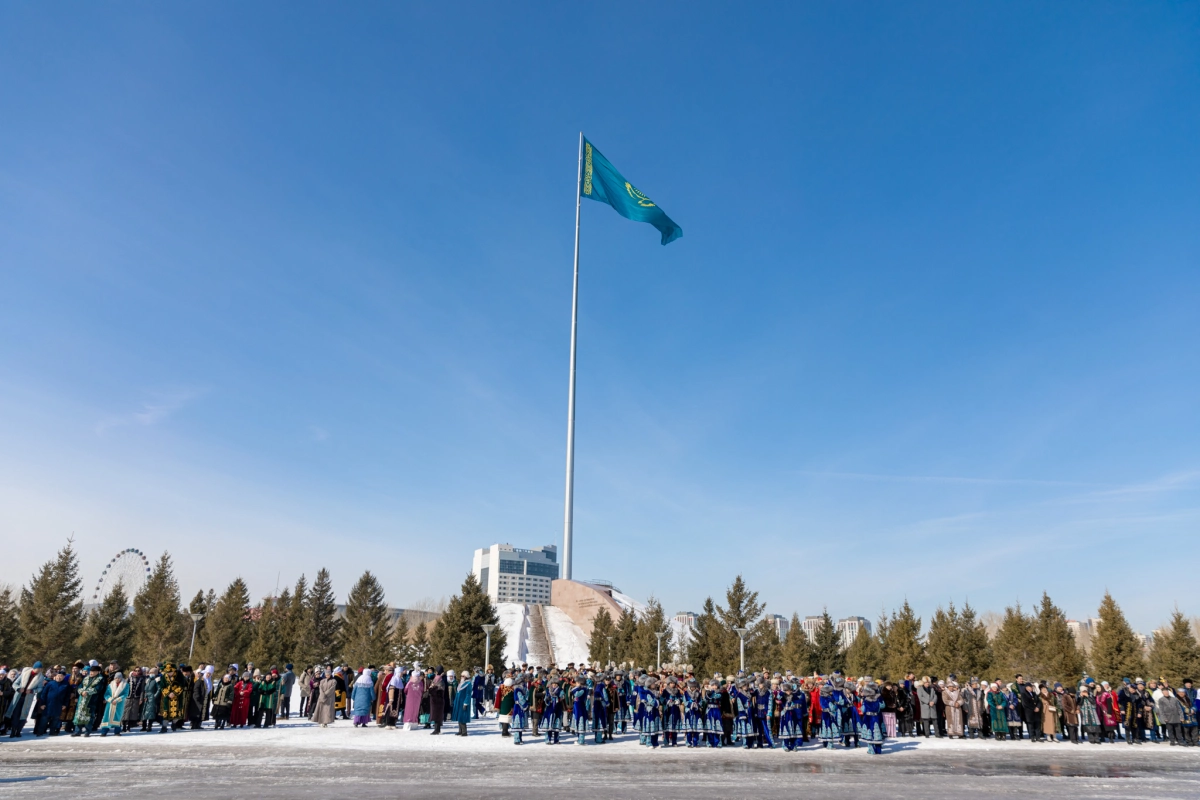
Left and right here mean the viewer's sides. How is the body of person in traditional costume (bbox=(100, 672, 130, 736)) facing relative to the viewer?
facing the viewer

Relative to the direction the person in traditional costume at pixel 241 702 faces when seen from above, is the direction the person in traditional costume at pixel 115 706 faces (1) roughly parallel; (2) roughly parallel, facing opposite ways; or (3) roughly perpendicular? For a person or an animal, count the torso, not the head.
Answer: roughly parallel

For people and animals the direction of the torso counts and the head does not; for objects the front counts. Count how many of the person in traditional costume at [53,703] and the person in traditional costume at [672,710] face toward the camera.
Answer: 2

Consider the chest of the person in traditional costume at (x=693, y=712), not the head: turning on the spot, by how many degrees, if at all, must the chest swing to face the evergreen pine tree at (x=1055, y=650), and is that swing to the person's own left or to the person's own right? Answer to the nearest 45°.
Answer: approximately 135° to the person's own left

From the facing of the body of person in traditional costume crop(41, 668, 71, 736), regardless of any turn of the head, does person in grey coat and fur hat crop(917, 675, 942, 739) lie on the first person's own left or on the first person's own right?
on the first person's own left

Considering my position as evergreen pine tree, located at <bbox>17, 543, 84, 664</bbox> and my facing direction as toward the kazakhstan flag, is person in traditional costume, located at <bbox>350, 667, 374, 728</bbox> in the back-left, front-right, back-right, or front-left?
back-right

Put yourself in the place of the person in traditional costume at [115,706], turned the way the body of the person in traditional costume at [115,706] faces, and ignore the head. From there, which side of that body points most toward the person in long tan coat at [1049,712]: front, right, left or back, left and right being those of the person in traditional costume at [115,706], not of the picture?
left

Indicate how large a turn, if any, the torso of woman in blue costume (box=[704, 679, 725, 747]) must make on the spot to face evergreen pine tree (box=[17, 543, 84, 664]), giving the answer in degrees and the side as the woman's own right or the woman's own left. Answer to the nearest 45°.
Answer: approximately 135° to the woman's own right

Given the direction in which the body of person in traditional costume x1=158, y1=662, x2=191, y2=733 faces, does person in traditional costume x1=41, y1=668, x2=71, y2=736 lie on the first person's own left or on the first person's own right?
on the first person's own right

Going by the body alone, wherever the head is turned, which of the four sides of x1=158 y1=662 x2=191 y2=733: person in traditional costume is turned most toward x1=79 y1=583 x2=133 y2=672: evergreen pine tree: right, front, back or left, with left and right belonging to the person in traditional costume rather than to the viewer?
back

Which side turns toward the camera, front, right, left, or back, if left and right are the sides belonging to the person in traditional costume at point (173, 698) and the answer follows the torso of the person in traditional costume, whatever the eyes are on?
front

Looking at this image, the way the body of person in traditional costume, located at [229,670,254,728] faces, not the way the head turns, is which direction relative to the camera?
toward the camera

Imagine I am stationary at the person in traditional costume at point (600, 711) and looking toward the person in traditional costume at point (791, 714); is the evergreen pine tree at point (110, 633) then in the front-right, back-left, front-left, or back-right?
back-left

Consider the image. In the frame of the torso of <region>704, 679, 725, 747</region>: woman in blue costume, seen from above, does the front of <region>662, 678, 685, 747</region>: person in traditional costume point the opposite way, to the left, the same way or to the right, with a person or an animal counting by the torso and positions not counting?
the same way

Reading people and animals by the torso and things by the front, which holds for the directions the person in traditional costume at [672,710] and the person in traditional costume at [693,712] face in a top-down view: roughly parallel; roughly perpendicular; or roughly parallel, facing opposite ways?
roughly parallel
